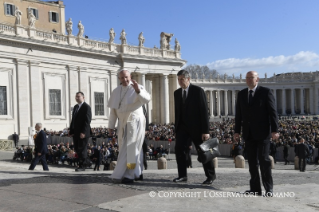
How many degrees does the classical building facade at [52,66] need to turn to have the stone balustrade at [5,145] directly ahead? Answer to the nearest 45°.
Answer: approximately 45° to its right

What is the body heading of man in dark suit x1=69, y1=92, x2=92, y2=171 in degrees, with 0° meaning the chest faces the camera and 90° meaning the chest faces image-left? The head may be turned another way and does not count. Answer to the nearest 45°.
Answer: approximately 45°

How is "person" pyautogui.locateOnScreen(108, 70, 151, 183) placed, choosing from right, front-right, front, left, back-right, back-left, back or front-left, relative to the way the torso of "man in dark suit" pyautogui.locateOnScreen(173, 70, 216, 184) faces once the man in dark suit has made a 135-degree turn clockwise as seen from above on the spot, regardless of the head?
left

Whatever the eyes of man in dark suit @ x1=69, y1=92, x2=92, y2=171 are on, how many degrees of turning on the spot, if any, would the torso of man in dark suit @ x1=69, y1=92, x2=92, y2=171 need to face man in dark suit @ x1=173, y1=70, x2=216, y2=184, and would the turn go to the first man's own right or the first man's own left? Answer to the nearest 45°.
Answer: approximately 90° to the first man's own left

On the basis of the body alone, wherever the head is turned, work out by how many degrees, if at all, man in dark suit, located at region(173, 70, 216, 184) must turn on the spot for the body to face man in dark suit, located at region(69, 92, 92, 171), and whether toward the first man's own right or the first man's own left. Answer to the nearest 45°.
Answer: approximately 90° to the first man's own right

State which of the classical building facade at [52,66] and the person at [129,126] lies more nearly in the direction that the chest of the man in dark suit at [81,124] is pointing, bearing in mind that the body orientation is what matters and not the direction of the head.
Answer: the person

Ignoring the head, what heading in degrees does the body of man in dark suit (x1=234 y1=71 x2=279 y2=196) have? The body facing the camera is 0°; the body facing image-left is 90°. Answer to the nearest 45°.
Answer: approximately 45°

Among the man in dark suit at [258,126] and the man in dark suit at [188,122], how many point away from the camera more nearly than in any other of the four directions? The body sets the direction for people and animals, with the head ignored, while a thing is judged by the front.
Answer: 0

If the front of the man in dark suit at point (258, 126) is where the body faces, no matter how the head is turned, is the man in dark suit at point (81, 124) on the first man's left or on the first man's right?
on the first man's right

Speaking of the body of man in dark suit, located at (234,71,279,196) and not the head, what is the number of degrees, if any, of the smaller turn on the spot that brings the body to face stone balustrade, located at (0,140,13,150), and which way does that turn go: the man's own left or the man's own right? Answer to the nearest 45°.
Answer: approximately 90° to the man's own right

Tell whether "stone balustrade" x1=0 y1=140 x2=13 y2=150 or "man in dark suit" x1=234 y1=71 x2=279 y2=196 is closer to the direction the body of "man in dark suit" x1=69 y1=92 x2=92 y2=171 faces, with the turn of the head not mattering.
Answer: the man in dark suit

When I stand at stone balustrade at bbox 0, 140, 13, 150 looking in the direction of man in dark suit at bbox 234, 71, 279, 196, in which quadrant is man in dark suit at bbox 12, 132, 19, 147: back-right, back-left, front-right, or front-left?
back-left
